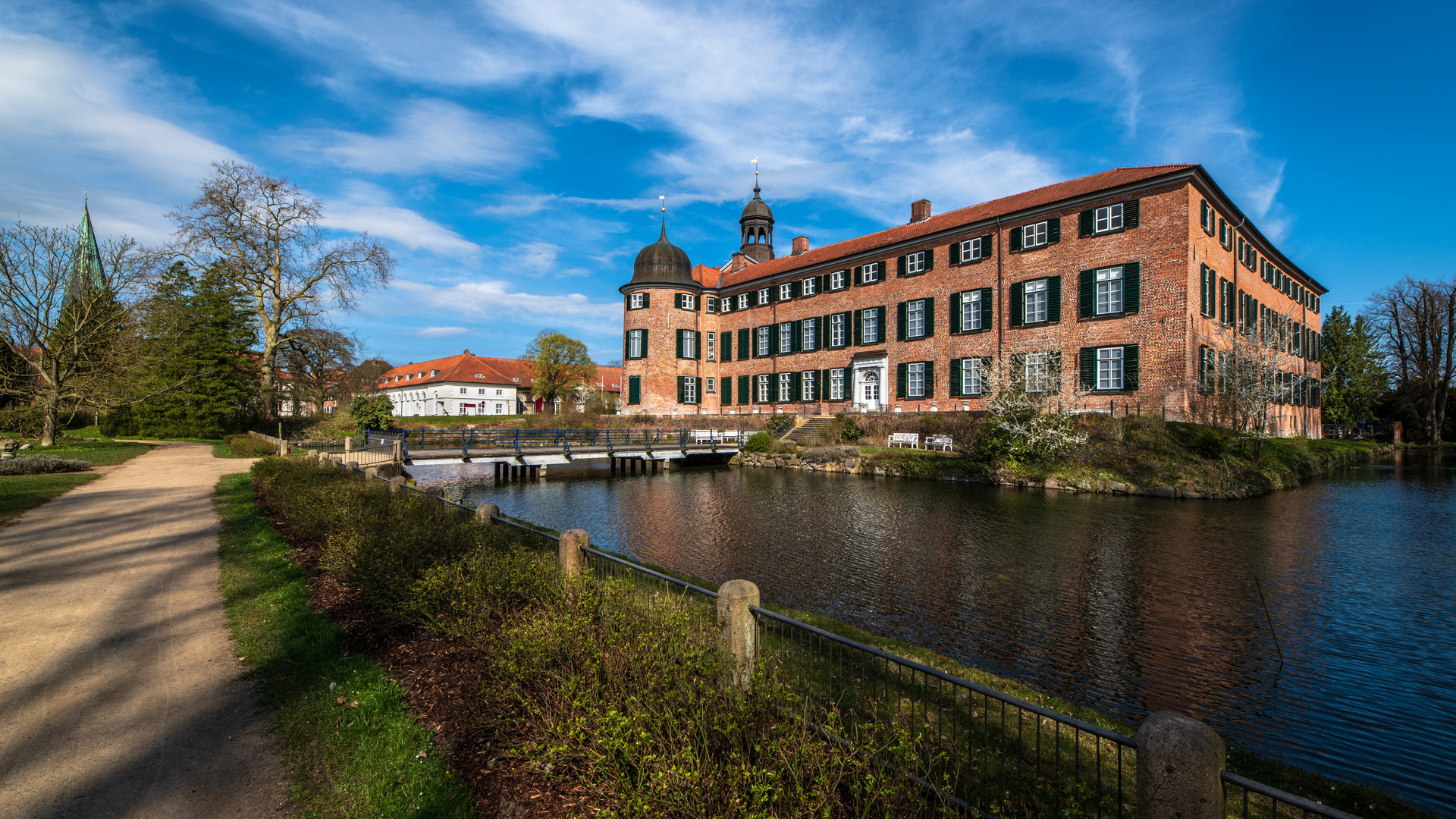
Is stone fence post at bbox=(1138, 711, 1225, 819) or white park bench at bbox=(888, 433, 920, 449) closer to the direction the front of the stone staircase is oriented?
the stone fence post

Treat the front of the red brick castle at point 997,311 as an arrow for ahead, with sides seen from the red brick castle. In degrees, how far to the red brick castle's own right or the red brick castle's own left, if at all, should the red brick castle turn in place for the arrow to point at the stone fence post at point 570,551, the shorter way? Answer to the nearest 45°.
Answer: approximately 45° to the red brick castle's own left

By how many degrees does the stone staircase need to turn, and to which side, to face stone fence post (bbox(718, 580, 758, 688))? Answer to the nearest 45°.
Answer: approximately 45° to its left

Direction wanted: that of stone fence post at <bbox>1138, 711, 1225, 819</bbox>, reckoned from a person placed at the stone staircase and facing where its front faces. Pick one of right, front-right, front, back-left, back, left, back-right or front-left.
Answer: front-left

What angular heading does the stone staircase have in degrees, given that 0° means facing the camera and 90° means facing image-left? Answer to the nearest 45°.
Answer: approximately 45°

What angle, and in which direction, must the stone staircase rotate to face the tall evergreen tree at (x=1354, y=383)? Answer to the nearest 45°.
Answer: approximately 180°

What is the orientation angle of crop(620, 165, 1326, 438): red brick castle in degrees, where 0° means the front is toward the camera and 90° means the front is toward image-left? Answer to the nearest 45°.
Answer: approximately 45°

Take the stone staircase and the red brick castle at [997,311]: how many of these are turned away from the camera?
0

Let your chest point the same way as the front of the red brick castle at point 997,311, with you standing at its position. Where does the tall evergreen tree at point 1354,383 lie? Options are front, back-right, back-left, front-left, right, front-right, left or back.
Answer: back

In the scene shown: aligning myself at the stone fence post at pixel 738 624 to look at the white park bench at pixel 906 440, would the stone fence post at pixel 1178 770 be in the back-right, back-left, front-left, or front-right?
back-right

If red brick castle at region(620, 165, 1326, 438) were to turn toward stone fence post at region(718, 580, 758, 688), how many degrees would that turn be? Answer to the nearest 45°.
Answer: approximately 45° to its left
